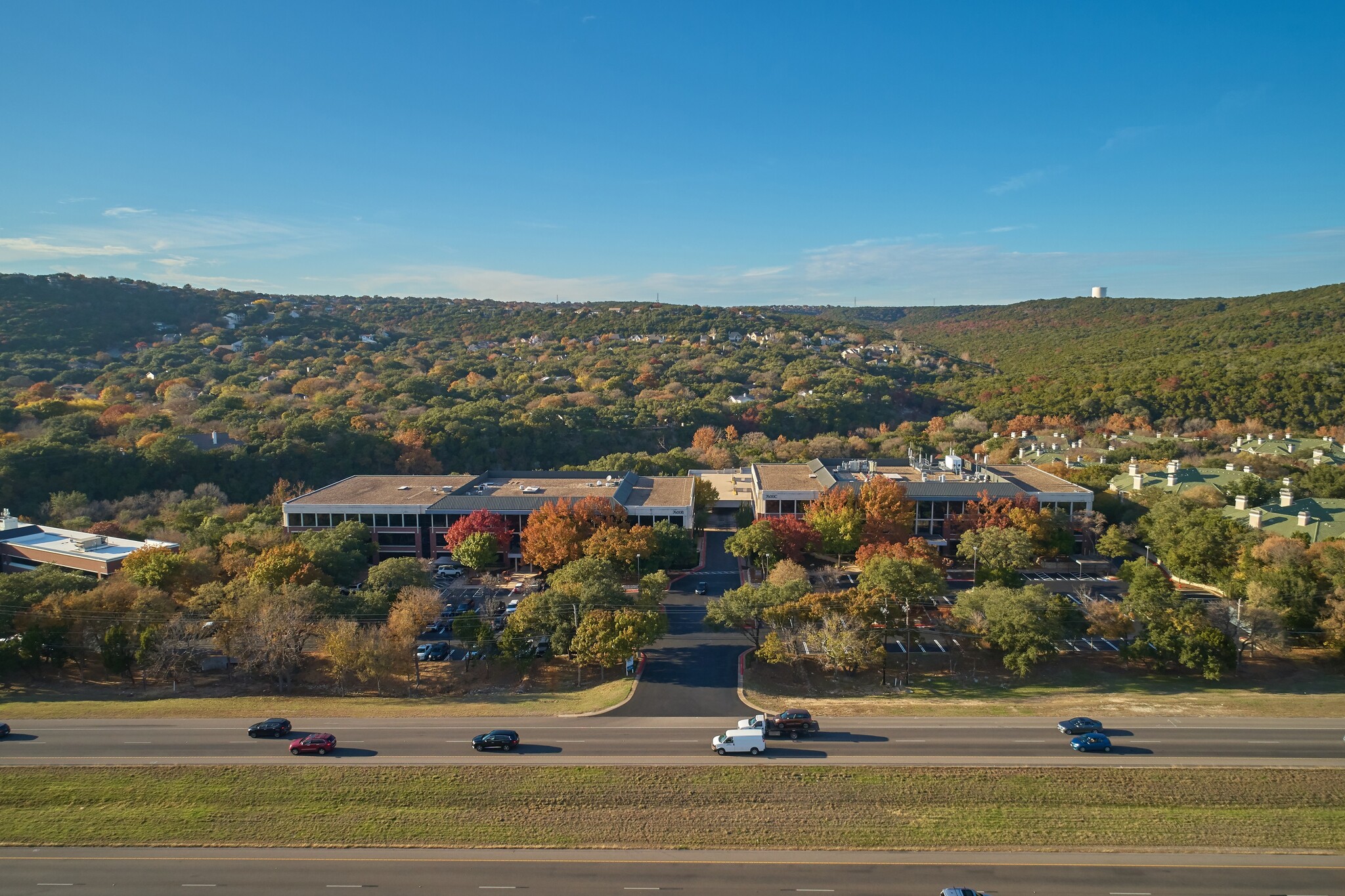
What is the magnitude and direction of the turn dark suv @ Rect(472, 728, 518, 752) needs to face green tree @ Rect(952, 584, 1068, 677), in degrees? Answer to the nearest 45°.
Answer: approximately 180°

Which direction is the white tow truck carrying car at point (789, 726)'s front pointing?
to the viewer's left

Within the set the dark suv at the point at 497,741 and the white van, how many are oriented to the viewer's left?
2

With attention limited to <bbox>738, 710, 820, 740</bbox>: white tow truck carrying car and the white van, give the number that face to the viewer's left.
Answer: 2

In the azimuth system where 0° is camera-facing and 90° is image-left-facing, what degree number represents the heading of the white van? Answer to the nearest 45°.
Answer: approximately 90°

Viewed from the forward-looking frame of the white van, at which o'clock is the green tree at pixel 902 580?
The green tree is roughly at 4 o'clock from the white van.

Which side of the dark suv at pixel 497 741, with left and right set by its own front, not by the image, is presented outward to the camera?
left

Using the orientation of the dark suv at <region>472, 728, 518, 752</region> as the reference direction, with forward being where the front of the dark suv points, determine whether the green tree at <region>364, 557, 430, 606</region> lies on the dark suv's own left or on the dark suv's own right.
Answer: on the dark suv's own right
